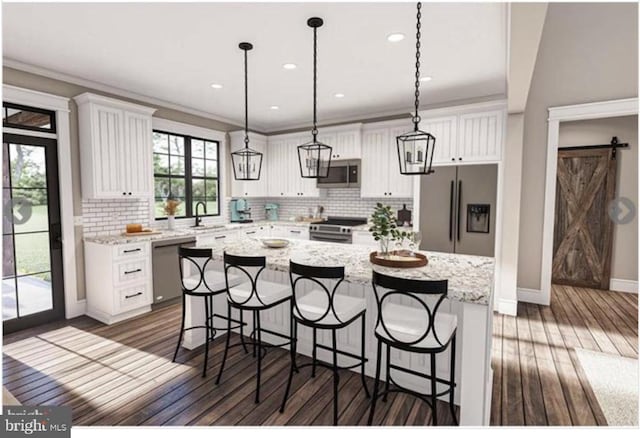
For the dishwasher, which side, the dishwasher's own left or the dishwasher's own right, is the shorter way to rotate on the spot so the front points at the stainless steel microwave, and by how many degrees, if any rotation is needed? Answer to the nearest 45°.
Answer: approximately 45° to the dishwasher's own left

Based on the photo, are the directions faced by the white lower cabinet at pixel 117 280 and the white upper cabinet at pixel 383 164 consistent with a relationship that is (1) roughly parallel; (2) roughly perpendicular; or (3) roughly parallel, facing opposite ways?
roughly perpendicular

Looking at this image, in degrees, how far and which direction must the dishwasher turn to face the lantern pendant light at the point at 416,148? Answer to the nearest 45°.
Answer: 0° — it already faces it

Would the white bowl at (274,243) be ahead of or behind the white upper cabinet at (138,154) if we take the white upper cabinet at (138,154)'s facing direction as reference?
ahead

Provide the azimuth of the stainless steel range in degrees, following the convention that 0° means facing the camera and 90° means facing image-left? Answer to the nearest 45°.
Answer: approximately 45°

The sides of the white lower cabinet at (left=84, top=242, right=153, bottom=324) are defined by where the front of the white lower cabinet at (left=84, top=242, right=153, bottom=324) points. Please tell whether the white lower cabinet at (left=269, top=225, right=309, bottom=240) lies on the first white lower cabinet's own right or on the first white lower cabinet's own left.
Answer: on the first white lower cabinet's own left

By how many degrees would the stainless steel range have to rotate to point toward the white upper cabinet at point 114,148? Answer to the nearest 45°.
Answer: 0° — it already faces it

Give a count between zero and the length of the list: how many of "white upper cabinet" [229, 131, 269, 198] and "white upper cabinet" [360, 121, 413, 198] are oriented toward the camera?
2

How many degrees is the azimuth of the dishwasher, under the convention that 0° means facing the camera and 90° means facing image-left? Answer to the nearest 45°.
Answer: approximately 315°

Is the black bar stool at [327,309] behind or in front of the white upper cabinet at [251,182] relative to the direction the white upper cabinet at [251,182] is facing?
in front

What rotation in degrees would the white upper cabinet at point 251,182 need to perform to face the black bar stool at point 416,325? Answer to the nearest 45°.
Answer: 0° — it already faces it

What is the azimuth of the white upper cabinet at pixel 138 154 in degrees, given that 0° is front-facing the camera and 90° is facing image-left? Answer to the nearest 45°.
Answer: approximately 315°

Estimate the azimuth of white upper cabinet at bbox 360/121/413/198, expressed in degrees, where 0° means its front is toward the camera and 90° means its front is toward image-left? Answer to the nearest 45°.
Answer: approximately 0°

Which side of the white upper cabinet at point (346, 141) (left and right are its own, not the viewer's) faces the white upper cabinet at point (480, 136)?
left
